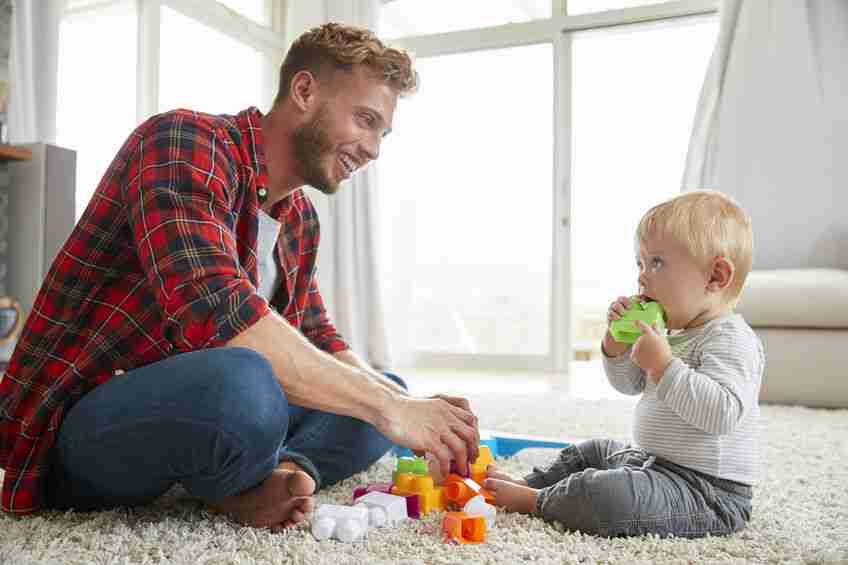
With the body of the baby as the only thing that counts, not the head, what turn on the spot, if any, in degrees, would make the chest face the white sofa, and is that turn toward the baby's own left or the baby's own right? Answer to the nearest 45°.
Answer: approximately 90° to the baby's own right

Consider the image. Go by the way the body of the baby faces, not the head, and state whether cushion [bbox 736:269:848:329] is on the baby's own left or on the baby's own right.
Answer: on the baby's own right

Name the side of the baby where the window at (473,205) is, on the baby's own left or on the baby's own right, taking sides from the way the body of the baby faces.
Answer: on the baby's own right

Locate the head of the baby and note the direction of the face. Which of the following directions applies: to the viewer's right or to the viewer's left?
to the viewer's left

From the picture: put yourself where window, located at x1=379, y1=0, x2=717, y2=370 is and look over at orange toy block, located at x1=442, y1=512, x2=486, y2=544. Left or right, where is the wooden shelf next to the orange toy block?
right

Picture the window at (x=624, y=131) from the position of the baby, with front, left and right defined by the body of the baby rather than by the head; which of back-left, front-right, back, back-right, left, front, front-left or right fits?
right

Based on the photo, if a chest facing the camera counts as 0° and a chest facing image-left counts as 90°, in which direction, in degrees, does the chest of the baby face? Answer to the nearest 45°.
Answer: approximately 90°

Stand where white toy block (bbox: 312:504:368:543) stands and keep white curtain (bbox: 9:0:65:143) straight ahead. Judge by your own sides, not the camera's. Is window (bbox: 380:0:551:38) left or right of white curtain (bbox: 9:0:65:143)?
right

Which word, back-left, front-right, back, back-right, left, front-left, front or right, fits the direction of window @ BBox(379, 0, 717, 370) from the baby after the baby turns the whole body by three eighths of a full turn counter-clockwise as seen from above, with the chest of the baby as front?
back-left
